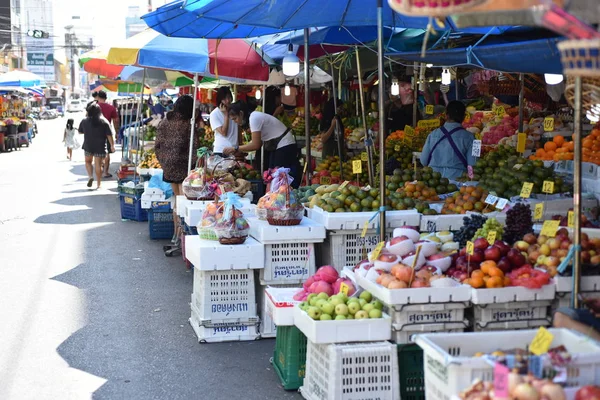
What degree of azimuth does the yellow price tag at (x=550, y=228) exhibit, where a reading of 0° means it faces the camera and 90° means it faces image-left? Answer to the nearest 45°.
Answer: approximately 0°

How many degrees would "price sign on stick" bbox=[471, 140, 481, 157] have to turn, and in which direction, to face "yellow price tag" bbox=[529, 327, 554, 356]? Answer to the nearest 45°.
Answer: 0° — it already faces it

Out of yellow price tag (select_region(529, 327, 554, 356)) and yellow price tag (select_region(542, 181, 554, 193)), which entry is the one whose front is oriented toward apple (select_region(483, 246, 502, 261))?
yellow price tag (select_region(542, 181, 554, 193))

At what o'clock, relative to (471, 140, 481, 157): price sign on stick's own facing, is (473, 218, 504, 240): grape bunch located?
The grape bunch is roughly at 12 o'clock from the price sign on stick.
